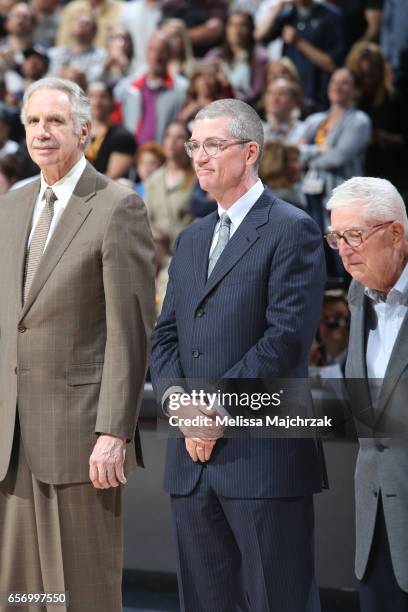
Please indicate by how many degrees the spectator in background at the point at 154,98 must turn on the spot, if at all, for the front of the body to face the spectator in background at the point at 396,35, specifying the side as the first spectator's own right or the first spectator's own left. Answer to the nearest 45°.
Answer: approximately 135° to the first spectator's own left

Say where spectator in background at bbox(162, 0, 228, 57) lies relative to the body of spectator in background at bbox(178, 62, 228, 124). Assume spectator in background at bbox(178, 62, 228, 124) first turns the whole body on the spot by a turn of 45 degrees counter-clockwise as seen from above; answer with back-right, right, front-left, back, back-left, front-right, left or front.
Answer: back

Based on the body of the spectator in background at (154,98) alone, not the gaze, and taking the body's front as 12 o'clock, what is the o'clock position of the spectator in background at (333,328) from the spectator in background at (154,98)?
the spectator in background at (333,328) is roughly at 10 o'clock from the spectator in background at (154,98).

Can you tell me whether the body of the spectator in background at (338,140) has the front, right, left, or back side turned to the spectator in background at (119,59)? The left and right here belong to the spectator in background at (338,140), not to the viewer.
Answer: right

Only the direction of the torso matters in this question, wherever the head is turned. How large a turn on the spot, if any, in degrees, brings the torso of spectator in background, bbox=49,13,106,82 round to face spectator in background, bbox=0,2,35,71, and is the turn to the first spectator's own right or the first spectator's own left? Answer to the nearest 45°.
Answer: approximately 135° to the first spectator's own right

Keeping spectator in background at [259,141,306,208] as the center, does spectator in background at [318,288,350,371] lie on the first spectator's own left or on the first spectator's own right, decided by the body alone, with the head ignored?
on the first spectator's own left

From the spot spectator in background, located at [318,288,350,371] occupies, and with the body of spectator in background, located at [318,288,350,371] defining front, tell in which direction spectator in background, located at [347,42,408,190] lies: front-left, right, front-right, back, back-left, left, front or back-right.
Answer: back

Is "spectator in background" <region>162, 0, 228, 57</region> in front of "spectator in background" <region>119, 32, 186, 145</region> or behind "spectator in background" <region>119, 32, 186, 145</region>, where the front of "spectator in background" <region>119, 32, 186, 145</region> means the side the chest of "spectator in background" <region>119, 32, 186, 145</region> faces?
behind

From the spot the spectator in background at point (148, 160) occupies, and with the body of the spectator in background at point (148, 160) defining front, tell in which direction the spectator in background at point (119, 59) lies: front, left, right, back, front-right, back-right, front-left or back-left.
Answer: back-right

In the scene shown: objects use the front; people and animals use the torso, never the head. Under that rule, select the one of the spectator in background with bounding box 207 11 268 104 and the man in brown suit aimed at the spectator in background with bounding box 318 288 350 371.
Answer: the spectator in background with bounding box 207 11 268 104

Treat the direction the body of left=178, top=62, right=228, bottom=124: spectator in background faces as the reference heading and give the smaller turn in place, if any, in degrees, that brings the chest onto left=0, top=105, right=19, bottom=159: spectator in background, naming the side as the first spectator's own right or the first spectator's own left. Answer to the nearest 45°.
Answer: approximately 90° to the first spectator's own right

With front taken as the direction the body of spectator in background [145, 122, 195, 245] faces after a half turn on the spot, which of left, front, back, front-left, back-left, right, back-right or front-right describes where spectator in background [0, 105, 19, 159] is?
front-left

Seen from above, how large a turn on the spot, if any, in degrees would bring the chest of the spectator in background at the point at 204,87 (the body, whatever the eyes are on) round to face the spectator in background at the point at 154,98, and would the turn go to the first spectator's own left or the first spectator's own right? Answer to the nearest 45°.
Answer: approximately 90° to the first spectator's own right
